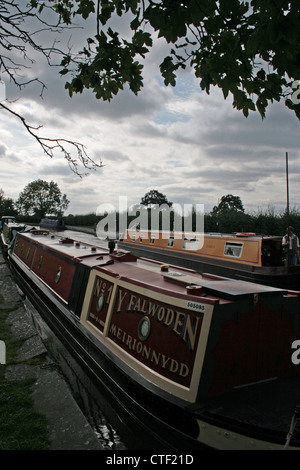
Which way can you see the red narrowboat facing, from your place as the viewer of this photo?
facing away from the viewer and to the left of the viewer
